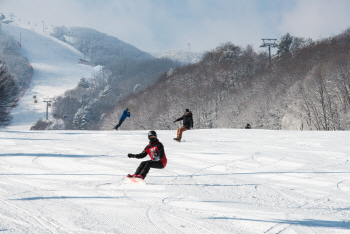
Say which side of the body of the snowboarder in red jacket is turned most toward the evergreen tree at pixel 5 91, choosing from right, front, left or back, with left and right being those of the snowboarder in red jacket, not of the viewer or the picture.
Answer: right

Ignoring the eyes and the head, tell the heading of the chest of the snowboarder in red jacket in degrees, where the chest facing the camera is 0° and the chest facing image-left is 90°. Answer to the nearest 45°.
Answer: approximately 45°
